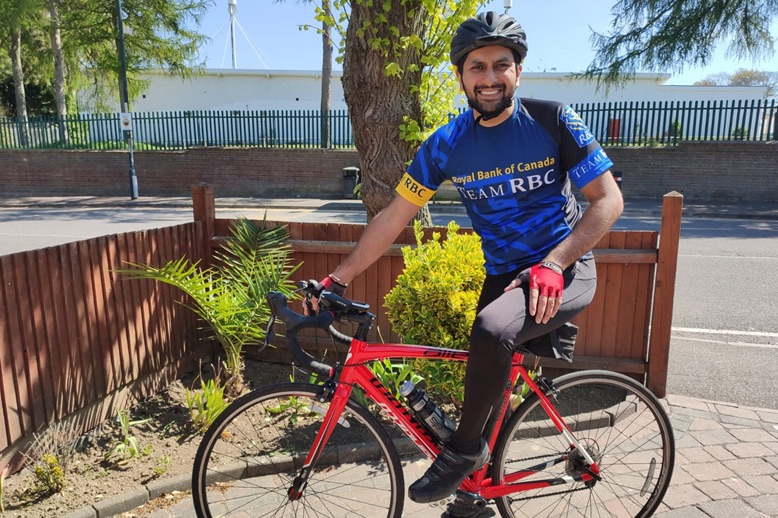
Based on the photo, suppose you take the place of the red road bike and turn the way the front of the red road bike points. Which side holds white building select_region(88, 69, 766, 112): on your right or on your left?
on your right

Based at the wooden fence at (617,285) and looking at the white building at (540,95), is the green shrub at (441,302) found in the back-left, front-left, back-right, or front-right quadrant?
back-left

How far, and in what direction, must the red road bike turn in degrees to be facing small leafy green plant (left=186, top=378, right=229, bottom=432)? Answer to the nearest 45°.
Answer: approximately 45° to its right

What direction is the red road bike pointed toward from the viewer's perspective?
to the viewer's left

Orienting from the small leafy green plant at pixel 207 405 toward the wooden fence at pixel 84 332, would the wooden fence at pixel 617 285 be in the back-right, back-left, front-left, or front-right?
back-right

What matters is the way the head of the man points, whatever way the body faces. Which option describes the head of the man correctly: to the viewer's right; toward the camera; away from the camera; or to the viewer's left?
toward the camera

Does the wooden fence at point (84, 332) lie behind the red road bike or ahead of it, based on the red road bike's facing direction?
ahead

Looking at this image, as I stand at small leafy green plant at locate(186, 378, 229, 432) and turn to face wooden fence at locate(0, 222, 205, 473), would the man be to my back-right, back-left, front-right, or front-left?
back-left

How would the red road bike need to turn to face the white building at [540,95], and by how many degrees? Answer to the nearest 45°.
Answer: approximately 90° to its right

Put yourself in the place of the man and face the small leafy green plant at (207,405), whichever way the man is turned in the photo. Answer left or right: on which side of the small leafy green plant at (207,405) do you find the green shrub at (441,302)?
right

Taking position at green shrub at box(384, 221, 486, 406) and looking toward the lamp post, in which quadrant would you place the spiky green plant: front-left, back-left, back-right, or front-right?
front-left

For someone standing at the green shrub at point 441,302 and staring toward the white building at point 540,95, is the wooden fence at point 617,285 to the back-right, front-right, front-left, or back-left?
front-right

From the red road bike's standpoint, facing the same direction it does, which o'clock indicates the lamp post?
The lamp post is roughly at 2 o'clock from the red road bike.
